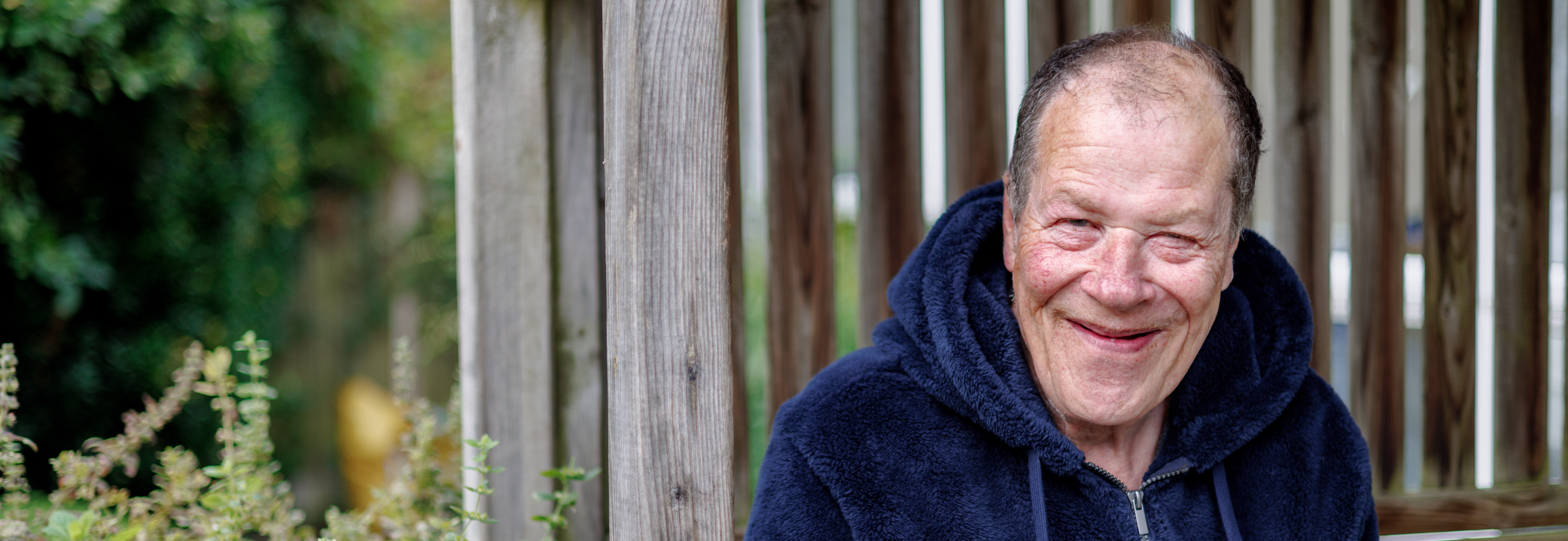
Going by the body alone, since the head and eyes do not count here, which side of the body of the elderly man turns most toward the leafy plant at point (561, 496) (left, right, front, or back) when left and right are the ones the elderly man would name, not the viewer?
right

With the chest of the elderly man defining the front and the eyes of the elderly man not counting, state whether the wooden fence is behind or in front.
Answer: behind

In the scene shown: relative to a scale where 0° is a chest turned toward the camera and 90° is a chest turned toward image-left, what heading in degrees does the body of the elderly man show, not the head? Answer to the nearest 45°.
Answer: approximately 0°

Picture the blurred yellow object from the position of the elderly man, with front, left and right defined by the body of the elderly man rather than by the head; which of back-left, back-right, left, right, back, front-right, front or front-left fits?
back-right
